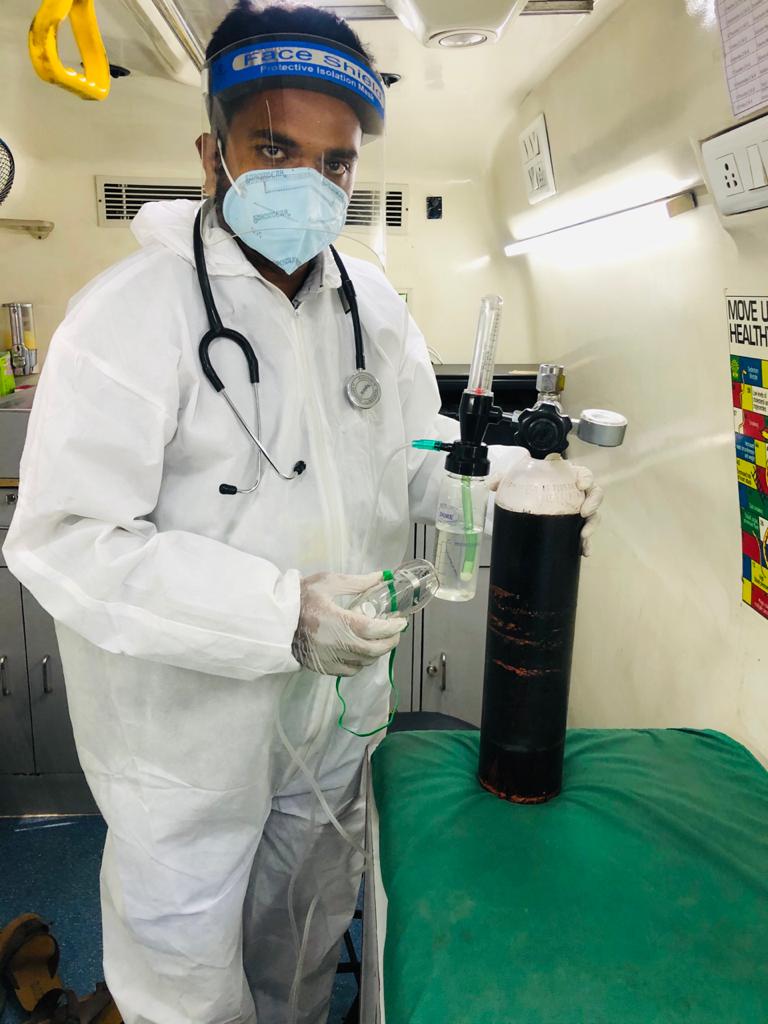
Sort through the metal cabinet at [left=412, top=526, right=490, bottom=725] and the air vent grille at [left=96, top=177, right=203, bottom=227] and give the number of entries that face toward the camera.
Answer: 2

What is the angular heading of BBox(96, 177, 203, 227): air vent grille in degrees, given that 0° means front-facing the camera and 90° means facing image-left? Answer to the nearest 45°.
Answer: approximately 0°

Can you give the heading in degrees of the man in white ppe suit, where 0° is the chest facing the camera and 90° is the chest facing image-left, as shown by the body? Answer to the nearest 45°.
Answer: approximately 315°

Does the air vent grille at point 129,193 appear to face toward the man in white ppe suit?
yes
